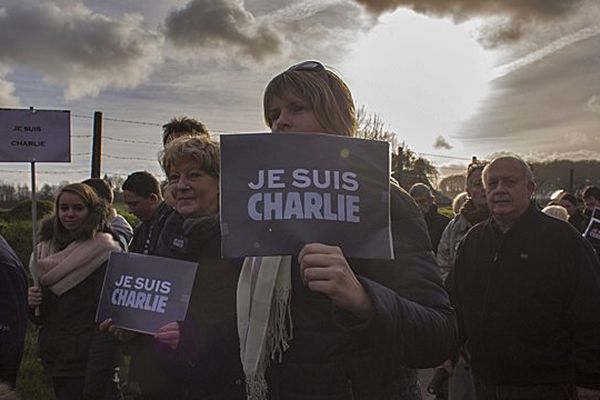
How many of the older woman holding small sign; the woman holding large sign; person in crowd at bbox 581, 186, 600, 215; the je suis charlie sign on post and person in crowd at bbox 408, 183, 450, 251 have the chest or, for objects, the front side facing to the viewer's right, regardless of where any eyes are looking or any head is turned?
0

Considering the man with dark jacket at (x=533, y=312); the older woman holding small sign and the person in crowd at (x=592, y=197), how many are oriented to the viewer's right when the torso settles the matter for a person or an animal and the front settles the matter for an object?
0

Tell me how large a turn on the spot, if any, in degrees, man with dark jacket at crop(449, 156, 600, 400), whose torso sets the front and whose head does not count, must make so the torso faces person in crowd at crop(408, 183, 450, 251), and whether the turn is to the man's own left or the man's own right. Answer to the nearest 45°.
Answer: approximately 135° to the man's own right

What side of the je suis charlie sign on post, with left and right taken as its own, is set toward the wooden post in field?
back

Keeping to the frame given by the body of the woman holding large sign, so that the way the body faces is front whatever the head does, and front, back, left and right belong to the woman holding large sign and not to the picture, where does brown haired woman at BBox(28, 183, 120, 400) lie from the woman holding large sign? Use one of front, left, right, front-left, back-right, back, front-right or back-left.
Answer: right

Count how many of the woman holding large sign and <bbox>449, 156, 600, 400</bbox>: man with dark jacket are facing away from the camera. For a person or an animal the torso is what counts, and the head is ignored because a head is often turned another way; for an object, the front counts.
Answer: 0

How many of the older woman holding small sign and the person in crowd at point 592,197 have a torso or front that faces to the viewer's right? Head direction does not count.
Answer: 0

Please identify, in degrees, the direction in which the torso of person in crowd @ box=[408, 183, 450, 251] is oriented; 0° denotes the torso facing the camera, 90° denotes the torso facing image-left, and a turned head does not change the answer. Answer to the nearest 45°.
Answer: approximately 45°

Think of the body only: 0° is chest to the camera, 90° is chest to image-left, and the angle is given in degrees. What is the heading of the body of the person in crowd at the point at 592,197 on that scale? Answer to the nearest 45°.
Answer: approximately 45°

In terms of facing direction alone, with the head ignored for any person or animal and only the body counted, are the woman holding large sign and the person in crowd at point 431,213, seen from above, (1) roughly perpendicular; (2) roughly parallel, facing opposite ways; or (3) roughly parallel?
roughly parallel

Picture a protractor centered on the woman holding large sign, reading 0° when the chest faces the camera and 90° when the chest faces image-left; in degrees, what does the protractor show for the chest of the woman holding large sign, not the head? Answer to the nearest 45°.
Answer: approximately 45°

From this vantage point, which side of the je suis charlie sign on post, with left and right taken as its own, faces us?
front

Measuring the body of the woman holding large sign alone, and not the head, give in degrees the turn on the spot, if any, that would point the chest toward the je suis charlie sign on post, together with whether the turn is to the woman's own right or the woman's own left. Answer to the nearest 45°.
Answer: approximately 90° to the woman's own right

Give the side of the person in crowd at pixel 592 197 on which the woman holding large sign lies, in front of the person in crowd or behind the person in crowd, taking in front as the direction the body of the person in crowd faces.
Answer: in front

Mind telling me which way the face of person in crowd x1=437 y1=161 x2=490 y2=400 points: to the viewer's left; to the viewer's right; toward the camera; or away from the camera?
toward the camera
